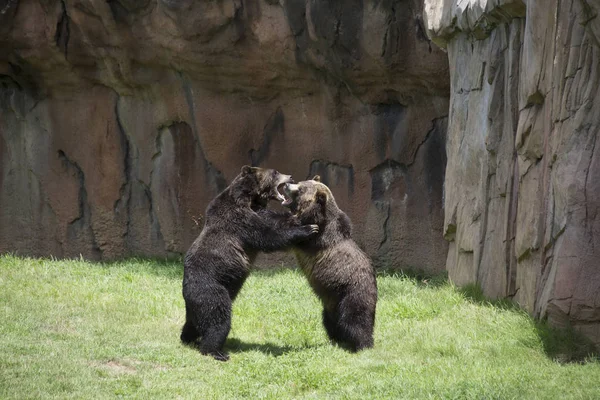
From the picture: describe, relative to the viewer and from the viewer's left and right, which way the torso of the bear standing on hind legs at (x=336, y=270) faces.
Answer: facing to the left of the viewer

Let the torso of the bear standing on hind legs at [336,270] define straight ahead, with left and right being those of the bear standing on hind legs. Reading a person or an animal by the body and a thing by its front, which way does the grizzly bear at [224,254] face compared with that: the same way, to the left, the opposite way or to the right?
the opposite way

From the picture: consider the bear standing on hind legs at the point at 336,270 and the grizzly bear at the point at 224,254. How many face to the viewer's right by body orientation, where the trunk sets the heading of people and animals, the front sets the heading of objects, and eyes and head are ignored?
1

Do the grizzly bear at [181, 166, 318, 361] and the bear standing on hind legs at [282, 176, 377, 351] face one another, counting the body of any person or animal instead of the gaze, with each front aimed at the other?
yes

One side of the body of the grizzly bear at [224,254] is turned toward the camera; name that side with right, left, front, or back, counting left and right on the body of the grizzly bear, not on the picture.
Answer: right

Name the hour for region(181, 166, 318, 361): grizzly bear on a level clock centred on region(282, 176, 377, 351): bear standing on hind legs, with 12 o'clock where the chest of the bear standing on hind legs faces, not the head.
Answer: The grizzly bear is roughly at 12 o'clock from the bear standing on hind legs.

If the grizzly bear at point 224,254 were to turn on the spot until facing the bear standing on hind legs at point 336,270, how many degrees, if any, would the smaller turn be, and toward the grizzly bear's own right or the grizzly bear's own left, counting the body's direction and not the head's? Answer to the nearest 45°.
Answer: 0° — it already faces it
